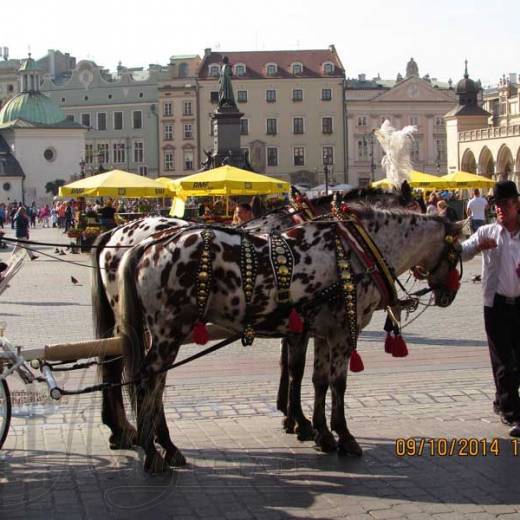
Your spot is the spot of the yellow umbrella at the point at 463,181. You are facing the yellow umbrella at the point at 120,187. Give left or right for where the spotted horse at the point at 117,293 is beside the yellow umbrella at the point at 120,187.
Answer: left

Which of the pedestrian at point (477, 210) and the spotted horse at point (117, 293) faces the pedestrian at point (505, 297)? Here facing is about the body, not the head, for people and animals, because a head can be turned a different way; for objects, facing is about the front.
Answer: the spotted horse

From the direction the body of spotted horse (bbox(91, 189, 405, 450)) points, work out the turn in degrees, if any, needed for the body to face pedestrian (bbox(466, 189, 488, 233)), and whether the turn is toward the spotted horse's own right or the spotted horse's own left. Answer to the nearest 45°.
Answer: approximately 90° to the spotted horse's own left

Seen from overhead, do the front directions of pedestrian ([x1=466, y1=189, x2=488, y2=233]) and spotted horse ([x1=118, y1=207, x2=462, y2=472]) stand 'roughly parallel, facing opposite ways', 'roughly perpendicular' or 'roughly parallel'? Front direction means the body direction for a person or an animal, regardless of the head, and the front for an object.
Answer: roughly perpendicular

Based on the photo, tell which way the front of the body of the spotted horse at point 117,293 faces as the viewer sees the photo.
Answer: to the viewer's right
